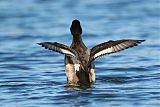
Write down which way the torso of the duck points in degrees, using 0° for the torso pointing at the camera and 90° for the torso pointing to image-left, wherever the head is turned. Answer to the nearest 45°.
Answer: approximately 180°
